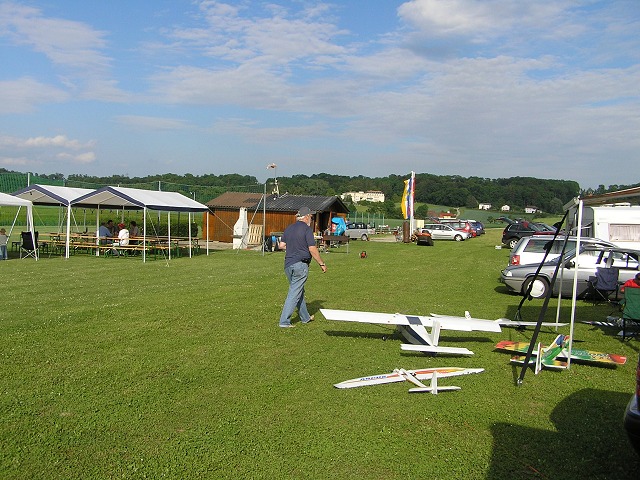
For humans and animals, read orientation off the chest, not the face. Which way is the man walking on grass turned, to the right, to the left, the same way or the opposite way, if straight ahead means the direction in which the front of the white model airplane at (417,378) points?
to the right

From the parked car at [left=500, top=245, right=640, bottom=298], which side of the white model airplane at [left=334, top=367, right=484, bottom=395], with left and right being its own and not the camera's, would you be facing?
right

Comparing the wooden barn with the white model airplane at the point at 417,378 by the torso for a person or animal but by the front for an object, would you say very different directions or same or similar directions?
very different directions

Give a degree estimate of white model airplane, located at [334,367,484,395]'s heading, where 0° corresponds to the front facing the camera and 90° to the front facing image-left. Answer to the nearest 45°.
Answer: approximately 135°

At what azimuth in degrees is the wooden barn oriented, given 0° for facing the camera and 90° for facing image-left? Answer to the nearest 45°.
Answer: approximately 315°

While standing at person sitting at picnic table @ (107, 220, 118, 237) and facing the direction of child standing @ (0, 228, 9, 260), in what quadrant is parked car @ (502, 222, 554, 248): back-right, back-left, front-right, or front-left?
back-left

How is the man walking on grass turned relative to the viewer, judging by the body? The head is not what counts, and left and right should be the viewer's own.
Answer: facing away from the viewer and to the right of the viewer

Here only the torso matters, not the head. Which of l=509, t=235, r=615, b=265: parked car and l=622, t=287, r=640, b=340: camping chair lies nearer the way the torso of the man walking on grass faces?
the parked car
